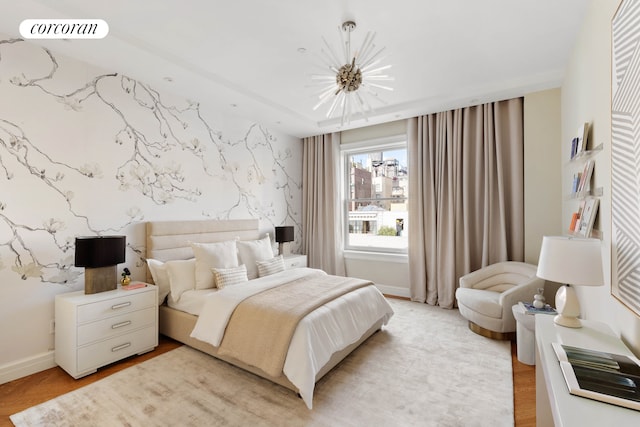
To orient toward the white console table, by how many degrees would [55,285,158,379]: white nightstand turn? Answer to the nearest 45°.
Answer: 0° — it already faces it

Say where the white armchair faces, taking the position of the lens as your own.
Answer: facing the viewer and to the left of the viewer

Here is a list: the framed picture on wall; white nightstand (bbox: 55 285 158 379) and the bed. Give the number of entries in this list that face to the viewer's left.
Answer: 1

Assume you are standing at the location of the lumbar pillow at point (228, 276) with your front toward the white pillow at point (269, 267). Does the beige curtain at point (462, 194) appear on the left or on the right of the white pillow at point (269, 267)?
right

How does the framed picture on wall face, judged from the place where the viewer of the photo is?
facing to the left of the viewer

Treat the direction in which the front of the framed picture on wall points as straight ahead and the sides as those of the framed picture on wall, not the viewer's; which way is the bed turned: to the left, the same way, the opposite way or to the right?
the opposite way

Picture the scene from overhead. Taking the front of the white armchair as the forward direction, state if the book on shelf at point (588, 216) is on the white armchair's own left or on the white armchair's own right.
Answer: on the white armchair's own left

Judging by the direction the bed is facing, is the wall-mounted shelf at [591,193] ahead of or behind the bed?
ahead

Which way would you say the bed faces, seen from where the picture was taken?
facing the viewer and to the right of the viewer

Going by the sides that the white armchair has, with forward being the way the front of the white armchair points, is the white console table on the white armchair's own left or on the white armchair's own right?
on the white armchair's own left

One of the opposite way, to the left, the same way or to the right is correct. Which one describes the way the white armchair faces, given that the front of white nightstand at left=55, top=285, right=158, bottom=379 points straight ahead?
the opposite way

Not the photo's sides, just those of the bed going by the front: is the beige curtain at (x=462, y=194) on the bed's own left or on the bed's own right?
on the bed's own left

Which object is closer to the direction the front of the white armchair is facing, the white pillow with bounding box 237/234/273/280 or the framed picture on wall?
the white pillow

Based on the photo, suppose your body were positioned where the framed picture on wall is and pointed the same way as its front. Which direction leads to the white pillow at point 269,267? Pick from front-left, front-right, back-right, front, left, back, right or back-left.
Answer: front

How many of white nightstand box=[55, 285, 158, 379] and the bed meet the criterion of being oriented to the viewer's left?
0

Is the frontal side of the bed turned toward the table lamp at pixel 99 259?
no

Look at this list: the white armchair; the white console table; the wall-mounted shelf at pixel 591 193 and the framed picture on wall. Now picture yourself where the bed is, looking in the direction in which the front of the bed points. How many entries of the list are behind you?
0

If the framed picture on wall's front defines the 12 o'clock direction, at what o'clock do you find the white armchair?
The white armchair is roughly at 2 o'clock from the framed picture on wall.

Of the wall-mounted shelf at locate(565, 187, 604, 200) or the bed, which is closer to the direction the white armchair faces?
the bed

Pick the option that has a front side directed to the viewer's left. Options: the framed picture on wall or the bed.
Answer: the framed picture on wall
